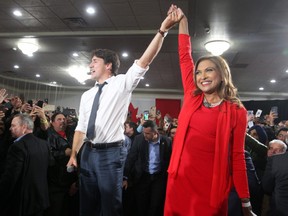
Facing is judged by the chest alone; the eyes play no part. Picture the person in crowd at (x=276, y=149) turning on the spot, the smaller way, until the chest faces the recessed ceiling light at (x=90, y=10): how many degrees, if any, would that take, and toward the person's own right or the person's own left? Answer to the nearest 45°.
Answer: approximately 45° to the person's own right

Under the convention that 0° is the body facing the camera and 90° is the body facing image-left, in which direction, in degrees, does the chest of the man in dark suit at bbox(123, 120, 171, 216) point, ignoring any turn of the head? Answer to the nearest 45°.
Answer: approximately 0°

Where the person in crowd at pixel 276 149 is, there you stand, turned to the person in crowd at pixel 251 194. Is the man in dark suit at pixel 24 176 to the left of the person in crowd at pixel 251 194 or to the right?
right

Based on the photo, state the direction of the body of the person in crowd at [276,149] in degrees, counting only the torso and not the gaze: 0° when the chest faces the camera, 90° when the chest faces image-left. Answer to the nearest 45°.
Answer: approximately 45°

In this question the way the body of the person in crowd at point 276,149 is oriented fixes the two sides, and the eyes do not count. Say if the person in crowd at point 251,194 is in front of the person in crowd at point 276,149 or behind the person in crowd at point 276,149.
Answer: in front

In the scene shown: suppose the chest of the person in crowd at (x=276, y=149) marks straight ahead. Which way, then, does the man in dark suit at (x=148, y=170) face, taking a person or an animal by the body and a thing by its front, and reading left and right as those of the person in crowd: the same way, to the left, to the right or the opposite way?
to the left

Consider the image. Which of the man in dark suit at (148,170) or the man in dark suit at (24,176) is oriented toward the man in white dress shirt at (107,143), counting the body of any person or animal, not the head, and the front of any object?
the man in dark suit at (148,170)

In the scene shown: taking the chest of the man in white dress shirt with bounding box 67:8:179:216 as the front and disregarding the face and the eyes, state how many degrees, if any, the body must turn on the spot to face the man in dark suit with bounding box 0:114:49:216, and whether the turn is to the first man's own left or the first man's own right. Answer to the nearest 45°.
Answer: approximately 90° to the first man's own right

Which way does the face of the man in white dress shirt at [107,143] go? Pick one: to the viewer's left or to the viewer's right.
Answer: to the viewer's left

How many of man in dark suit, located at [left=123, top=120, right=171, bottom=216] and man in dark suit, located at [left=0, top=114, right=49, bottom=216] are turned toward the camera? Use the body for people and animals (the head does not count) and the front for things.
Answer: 1
